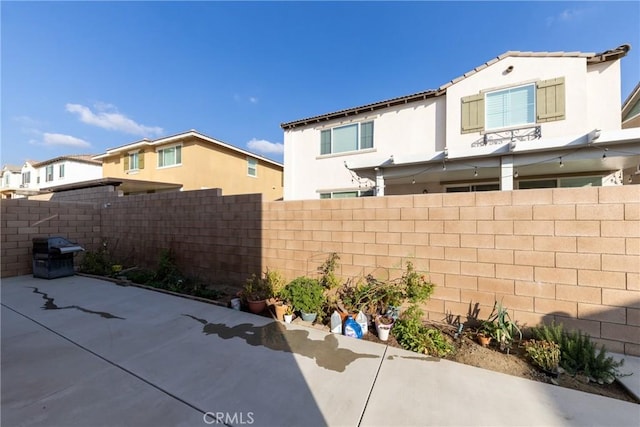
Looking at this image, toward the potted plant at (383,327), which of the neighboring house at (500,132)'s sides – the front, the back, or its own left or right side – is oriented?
back

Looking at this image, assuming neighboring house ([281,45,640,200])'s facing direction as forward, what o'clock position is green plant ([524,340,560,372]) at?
The green plant is roughly at 6 o'clock from the neighboring house.

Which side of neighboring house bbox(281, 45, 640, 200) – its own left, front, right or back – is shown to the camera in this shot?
back

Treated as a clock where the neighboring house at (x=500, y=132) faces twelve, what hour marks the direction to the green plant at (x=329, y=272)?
The green plant is roughly at 7 o'clock from the neighboring house.

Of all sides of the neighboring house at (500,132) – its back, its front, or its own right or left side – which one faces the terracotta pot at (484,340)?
back

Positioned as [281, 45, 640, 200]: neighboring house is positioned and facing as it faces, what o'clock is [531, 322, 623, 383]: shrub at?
The shrub is roughly at 6 o'clock from the neighboring house.

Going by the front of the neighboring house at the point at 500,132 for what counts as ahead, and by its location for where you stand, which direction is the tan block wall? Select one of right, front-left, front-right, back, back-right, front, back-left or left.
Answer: back

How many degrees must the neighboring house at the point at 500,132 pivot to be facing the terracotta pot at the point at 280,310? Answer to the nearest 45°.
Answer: approximately 135° to its left
